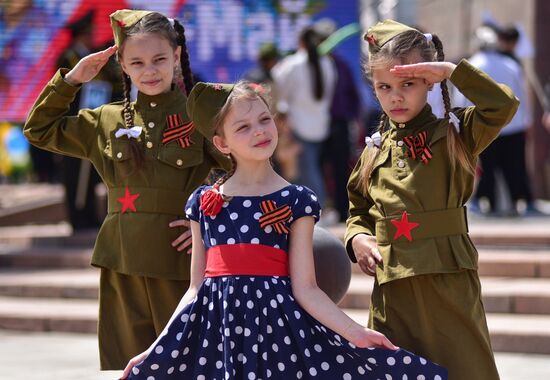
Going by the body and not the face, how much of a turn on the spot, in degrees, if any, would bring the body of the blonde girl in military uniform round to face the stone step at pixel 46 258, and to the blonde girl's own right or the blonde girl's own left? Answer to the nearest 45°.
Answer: approximately 90° to the blonde girl's own right

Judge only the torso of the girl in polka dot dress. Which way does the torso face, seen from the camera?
toward the camera

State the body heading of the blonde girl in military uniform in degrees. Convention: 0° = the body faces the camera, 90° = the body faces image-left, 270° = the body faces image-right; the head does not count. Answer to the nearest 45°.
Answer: approximately 45°

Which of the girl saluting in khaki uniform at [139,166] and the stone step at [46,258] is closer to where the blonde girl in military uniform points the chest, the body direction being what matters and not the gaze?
the girl saluting in khaki uniform

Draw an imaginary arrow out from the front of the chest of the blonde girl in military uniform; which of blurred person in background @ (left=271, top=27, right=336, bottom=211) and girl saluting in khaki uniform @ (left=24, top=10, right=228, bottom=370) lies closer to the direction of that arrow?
the girl saluting in khaki uniform

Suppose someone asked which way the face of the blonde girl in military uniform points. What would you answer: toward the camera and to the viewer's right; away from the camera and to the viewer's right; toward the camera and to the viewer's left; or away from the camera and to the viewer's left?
toward the camera and to the viewer's left

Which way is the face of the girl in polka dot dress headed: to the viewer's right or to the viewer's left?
to the viewer's right

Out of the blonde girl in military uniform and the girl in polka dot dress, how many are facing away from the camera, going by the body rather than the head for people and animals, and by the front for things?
0
